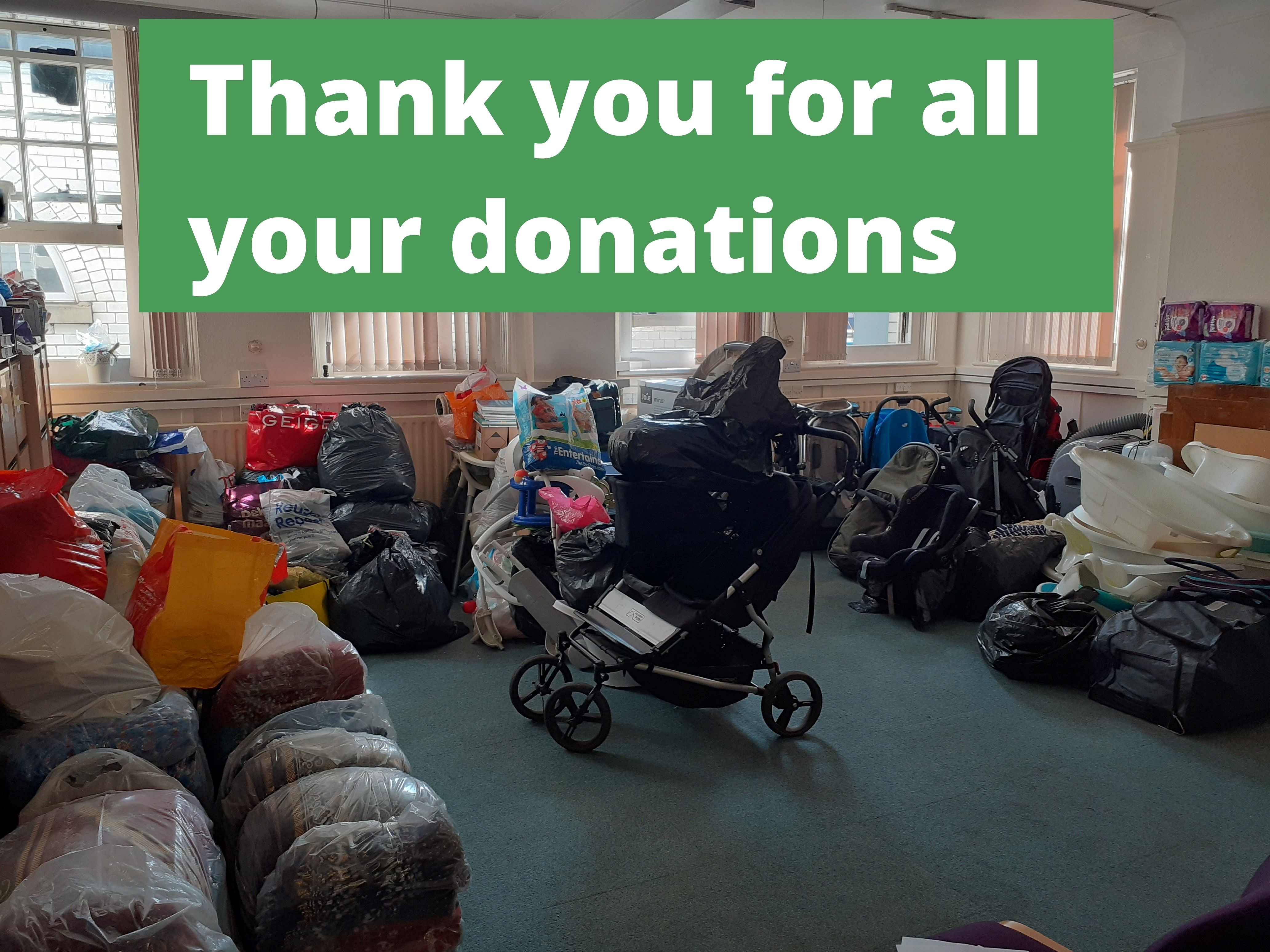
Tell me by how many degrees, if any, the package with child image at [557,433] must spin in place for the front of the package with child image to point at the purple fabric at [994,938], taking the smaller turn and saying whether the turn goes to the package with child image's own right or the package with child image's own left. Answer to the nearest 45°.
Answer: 0° — it already faces it

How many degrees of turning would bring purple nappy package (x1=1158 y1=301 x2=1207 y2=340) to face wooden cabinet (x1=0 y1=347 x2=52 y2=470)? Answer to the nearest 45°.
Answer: approximately 45° to its right

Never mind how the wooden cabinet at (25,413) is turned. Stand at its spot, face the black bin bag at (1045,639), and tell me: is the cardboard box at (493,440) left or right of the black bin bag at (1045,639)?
left

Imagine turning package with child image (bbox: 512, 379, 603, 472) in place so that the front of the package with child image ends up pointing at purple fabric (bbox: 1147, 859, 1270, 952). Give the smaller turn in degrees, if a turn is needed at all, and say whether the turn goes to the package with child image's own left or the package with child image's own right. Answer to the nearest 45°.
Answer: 0° — it already faces it

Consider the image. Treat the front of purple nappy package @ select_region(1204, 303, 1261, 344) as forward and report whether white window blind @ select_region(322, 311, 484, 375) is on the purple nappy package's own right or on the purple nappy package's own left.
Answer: on the purple nappy package's own right

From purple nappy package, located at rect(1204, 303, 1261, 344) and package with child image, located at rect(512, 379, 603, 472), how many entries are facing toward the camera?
2

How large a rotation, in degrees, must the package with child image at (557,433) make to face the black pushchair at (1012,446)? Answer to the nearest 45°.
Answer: approximately 135° to its left

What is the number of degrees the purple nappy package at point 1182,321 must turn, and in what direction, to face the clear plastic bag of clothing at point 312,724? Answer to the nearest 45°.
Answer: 0° — it already faces it

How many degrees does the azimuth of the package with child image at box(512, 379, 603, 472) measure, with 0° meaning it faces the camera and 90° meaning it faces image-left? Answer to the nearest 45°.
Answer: approximately 0°

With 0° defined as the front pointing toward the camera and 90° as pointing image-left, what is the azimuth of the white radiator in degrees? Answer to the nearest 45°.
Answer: approximately 0°

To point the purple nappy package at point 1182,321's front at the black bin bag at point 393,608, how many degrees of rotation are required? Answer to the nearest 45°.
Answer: approximately 45° to its right
